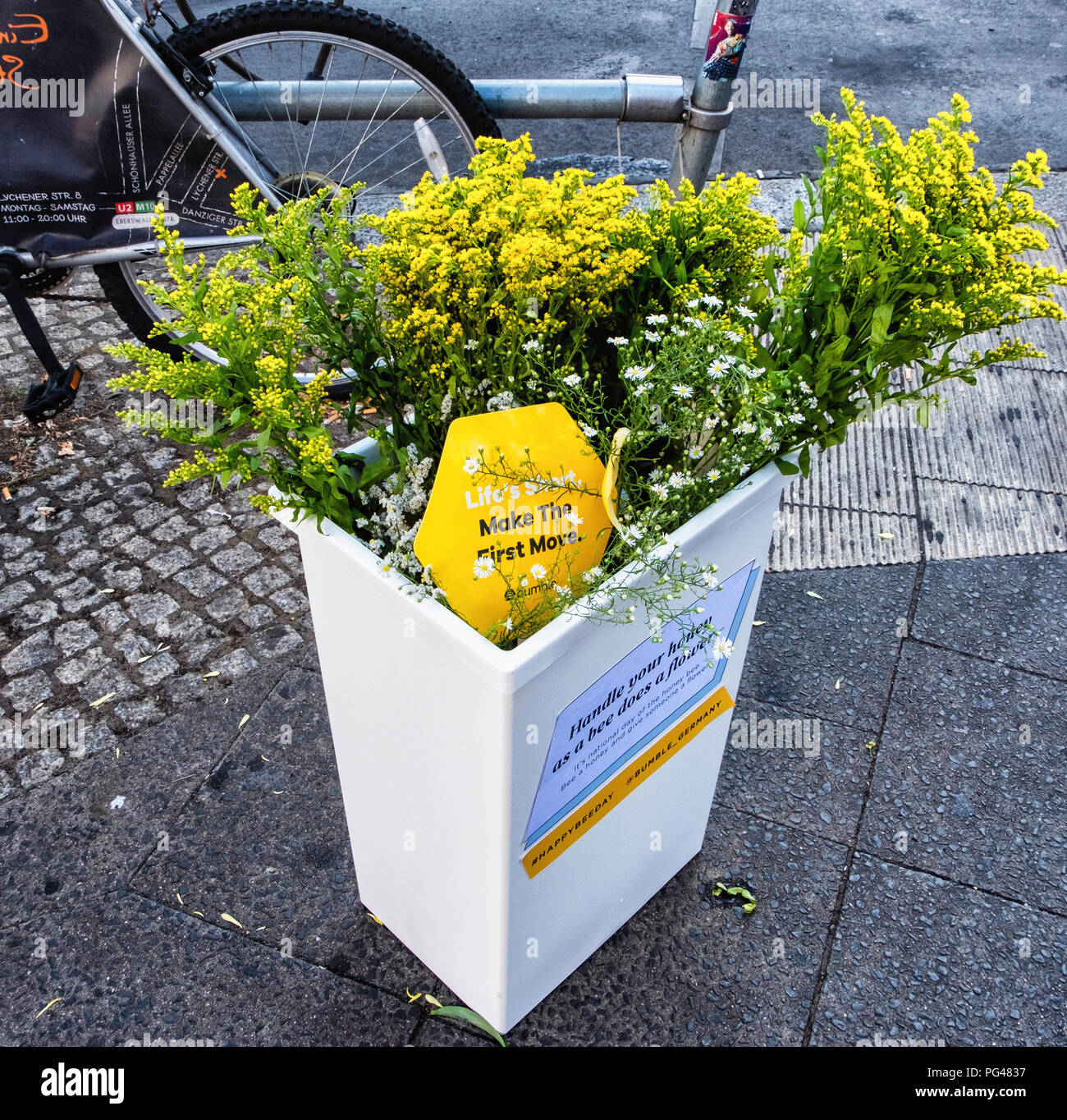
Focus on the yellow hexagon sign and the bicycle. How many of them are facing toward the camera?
1

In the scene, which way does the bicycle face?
to the viewer's left

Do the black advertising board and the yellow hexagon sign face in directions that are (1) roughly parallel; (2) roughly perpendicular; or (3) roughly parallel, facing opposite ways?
roughly parallel

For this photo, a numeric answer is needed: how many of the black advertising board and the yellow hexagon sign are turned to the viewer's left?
0

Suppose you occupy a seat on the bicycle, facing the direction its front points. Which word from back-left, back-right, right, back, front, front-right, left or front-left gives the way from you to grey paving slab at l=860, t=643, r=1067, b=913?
back-left

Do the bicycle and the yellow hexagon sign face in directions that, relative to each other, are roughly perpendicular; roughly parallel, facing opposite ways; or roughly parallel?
roughly perpendicular

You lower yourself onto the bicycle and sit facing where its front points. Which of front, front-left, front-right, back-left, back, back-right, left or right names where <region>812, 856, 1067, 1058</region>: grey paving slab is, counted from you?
back-left

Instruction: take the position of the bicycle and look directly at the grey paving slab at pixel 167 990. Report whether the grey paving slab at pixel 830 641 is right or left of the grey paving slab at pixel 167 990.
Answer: left

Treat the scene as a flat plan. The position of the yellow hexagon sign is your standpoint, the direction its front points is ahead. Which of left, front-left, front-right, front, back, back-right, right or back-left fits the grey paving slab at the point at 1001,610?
back-left

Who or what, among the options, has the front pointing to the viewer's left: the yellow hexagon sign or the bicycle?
the bicycle

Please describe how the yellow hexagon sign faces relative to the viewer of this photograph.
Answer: facing the viewer

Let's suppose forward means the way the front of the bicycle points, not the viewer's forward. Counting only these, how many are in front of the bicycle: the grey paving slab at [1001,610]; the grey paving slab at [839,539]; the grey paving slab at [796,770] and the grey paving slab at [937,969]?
0

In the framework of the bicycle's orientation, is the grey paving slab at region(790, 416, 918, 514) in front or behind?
behind

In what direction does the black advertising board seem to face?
toward the camera
